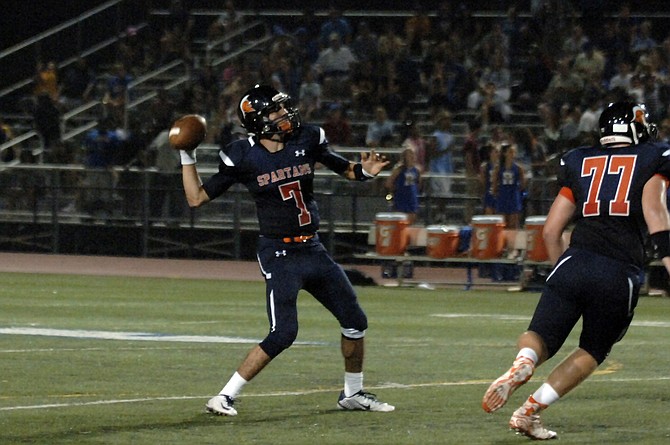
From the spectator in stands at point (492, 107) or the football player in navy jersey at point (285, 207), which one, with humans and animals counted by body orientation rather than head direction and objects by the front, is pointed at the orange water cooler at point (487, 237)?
the spectator in stands

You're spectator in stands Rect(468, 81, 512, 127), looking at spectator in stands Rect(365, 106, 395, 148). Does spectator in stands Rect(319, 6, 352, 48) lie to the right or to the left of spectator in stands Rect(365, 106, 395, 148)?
right

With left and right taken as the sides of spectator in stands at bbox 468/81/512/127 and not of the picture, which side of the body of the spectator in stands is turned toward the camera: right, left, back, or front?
front

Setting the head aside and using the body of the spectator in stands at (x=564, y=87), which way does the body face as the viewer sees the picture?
toward the camera

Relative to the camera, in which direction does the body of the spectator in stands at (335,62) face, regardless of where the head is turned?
toward the camera

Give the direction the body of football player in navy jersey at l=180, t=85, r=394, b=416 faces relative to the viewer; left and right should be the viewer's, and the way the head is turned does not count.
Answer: facing the viewer and to the right of the viewer

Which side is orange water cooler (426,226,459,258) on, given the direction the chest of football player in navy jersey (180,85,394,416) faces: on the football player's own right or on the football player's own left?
on the football player's own left

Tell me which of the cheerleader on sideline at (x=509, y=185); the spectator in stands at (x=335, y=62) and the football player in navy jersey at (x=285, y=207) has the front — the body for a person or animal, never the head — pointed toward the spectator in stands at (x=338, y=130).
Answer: the spectator in stands at (x=335, y=62)

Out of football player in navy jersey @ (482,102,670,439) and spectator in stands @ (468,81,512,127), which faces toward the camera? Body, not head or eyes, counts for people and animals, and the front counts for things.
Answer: the spectator in stands

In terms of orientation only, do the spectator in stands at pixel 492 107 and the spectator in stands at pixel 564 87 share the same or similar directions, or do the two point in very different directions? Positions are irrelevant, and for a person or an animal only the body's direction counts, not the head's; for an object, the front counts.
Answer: same or similar directions
